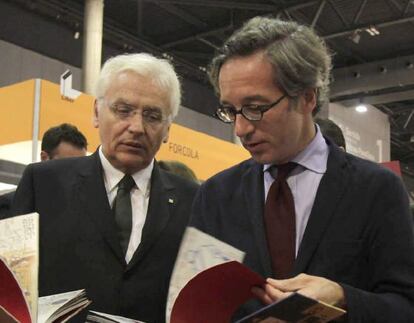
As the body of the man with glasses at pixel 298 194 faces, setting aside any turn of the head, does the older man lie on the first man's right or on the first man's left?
on the first man's right

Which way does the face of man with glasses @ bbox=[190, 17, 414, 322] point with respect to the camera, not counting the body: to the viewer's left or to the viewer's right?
to the viewer's left

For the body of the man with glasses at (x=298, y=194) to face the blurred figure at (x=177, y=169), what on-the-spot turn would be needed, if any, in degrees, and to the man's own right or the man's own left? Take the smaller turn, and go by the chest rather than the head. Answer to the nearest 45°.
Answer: approximately 135° to the man's own right
